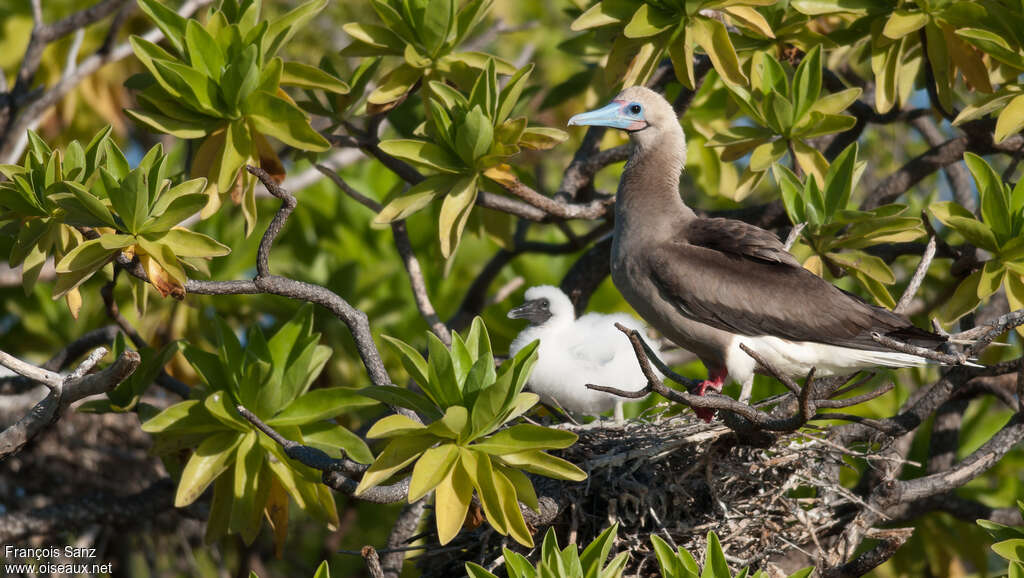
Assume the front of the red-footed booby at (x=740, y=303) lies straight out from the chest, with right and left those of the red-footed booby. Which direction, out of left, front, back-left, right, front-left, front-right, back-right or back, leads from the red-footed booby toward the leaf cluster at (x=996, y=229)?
back

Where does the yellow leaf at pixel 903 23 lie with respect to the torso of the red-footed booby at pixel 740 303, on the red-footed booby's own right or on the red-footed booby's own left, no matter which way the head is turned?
on the red-footed booby's own right

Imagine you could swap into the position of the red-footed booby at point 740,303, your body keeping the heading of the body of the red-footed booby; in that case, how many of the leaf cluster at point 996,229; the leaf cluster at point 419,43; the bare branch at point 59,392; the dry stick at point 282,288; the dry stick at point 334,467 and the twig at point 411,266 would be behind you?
1

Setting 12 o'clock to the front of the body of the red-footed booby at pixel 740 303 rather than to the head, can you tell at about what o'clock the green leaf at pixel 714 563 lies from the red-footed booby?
The green leaf is roughly at 9 o'clock from the red-footed booby.

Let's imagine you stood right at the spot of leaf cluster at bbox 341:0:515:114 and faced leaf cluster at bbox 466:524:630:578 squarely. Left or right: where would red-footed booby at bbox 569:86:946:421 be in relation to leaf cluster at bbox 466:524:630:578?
left

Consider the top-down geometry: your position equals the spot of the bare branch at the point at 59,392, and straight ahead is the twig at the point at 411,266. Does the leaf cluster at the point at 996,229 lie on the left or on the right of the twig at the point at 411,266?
right

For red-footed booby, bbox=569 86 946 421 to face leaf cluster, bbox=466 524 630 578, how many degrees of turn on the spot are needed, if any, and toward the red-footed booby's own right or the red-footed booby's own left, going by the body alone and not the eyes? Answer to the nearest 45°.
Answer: approximately 90° to the red-footed booby's own left

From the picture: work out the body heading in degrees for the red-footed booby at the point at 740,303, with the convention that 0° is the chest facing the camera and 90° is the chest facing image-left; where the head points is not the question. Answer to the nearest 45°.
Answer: approximately 90°

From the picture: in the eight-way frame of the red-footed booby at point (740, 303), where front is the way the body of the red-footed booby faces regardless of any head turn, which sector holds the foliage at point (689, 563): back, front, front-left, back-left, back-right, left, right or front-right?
left

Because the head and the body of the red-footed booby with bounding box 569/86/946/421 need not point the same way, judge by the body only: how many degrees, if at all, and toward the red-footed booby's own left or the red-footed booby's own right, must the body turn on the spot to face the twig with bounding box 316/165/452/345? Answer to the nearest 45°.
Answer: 0° — it already faces it

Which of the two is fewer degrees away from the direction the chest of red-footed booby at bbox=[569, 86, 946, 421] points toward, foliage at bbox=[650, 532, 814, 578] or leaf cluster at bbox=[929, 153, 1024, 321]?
the foliage

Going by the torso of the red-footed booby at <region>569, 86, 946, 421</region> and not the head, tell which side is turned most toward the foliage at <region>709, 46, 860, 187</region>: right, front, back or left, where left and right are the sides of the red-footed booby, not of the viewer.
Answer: right
